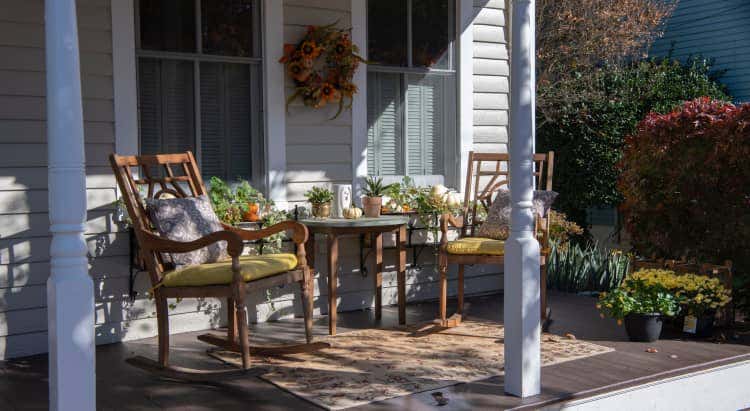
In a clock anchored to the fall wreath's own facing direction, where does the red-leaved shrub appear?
The red-leaved shrub is roughly at 9 o'clock from the fall wreath.

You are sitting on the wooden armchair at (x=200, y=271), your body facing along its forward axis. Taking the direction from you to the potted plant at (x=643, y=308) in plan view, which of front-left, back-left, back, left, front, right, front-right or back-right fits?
front-left

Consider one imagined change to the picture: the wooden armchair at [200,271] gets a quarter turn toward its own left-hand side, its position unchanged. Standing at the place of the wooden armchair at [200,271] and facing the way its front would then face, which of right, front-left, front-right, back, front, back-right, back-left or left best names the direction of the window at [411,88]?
front

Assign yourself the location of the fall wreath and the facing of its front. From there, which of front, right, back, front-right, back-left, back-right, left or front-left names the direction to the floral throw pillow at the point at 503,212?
left

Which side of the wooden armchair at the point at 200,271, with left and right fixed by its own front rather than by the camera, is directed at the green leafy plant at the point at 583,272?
left

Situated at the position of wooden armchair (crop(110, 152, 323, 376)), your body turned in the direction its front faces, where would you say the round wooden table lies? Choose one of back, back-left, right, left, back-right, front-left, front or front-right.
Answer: left

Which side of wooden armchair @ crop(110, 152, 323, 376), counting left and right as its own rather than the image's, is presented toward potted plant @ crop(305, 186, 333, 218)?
left

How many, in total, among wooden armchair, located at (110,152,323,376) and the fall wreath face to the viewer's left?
0

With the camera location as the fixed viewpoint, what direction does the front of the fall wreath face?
facing the viewer

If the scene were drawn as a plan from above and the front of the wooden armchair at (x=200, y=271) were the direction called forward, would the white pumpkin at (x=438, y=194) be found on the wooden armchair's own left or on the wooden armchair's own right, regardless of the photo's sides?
on the wooden armchair's own left

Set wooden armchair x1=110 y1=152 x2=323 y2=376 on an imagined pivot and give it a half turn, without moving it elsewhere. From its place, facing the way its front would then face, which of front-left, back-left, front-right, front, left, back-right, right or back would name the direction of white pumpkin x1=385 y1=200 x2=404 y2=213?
right

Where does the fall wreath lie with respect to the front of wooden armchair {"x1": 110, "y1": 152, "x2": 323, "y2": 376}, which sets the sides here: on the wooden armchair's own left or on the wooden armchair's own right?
on the wooden armchair's own left

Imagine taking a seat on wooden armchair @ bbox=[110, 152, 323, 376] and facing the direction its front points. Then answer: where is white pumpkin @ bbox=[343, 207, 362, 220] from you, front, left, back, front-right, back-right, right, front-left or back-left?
left
